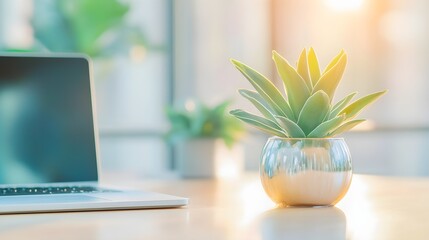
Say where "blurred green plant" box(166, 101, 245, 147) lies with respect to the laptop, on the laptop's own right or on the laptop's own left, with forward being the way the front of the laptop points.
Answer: on the laptop's own left

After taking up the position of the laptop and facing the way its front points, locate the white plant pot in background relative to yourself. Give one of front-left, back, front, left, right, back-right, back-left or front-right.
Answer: left

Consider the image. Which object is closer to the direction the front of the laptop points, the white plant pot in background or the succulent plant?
the succulent plant

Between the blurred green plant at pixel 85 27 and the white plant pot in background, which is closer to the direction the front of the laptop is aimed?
the white plant pot in background

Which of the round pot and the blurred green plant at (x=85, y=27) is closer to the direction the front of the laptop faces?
the round pot

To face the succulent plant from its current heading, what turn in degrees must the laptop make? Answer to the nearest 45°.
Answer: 0° — it already faces it

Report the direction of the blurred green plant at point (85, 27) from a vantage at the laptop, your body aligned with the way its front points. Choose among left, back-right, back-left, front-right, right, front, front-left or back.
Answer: back-left

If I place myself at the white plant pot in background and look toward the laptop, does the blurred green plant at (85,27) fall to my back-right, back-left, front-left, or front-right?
back-right

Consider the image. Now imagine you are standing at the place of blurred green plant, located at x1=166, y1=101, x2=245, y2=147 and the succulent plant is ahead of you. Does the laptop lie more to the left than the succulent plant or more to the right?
right

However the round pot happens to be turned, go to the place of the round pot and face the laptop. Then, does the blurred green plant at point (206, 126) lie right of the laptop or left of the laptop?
right

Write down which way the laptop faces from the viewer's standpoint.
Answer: facing the viewer and to the right of the viewer
